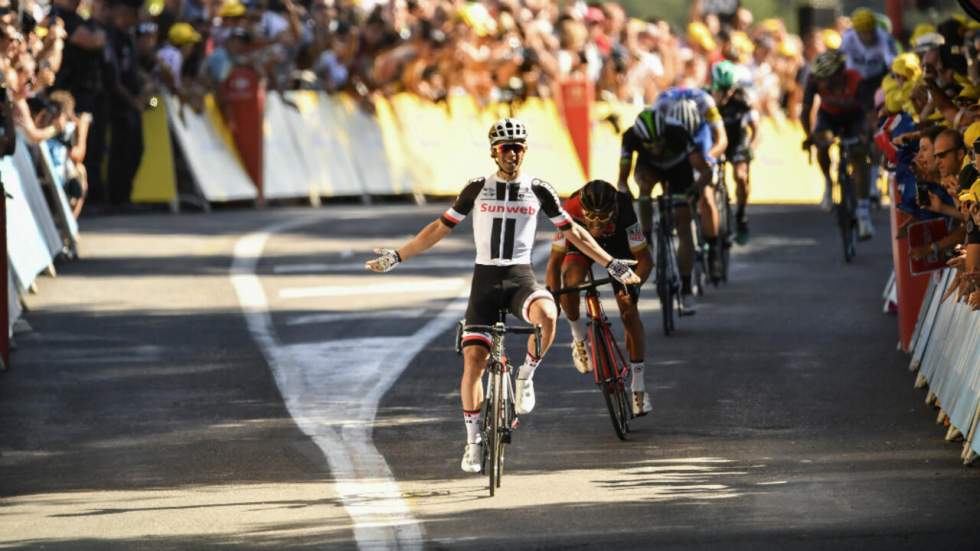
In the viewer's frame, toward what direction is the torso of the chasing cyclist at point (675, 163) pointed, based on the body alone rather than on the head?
toward the camera

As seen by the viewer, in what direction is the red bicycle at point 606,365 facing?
toward the camera

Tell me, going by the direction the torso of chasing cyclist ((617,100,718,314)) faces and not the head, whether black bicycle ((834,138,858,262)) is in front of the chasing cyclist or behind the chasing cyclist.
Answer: behind

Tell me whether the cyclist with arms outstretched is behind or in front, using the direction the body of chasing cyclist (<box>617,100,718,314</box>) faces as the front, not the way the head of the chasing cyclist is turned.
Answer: in front

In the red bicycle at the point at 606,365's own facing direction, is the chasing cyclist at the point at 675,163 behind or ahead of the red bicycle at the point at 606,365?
behind

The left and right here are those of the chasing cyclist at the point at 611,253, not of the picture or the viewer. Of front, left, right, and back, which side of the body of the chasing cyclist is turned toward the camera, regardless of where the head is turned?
front

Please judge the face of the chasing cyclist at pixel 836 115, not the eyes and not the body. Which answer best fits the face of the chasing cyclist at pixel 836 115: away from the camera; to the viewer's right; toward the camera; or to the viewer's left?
toward the camera

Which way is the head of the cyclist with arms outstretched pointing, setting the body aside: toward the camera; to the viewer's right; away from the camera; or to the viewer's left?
toward the camera

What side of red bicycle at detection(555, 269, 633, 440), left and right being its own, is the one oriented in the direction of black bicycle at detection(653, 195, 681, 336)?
back

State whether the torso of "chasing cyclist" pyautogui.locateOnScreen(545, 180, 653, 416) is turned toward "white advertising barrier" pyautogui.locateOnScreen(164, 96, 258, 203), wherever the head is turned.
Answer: no

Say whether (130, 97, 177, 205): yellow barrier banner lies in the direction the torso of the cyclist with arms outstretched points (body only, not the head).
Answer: no

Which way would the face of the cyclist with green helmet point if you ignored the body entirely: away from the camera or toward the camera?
toward the camera

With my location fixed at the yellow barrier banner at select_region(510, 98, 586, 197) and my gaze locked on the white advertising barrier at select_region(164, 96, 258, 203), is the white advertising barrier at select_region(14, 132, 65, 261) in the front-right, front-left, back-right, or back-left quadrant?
front-left

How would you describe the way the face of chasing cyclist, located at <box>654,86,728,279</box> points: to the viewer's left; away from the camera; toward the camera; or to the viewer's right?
toward the camera

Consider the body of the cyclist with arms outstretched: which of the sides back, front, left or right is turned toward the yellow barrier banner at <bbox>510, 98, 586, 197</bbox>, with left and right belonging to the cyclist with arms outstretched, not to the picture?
back
